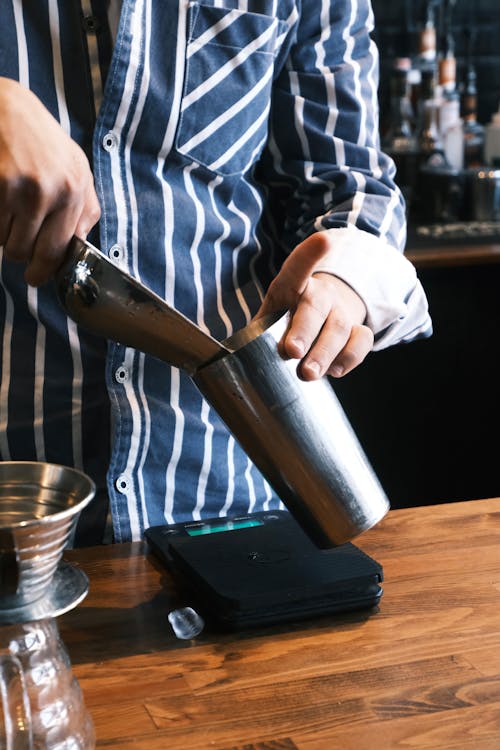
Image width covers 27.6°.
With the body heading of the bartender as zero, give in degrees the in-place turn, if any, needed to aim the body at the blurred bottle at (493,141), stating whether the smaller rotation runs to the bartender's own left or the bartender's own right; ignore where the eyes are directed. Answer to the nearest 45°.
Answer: approximately 135° to the bartender's own left

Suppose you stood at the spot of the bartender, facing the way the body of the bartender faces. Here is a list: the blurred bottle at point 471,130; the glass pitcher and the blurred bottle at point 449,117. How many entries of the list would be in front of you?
1

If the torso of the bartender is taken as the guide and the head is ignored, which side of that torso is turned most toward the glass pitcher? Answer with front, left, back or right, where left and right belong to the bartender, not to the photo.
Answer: front

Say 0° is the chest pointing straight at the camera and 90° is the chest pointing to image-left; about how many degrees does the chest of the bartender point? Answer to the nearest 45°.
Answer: approximately 0°

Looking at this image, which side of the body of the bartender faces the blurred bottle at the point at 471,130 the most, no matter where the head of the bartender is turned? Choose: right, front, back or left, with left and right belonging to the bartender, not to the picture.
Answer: back

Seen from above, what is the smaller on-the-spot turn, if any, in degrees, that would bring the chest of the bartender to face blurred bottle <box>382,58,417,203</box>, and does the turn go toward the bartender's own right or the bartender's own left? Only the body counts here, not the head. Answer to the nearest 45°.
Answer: approximately 180°

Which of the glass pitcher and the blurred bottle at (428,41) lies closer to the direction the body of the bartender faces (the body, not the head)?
the glass pitcher

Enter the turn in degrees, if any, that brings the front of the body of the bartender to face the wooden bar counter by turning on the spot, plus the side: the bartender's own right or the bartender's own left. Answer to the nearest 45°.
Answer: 0° — they already face it

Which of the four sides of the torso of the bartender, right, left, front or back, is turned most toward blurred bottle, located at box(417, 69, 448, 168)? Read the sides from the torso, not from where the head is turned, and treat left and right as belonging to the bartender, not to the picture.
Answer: back
